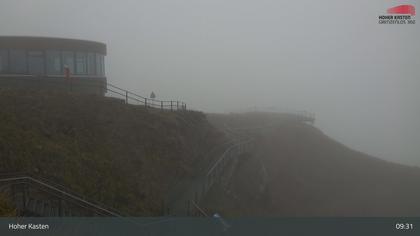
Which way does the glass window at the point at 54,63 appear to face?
toward the camera
